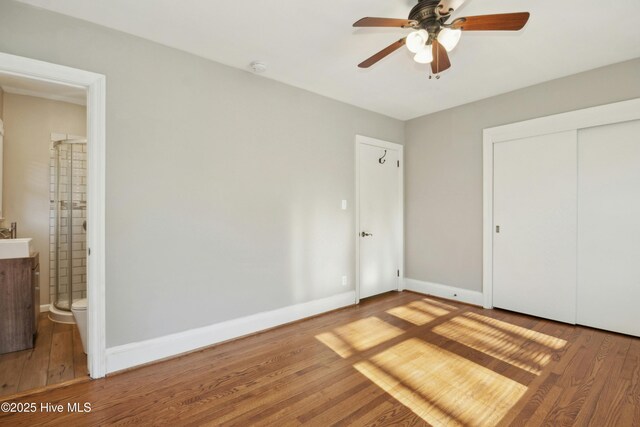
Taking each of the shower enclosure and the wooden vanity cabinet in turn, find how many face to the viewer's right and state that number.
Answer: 1

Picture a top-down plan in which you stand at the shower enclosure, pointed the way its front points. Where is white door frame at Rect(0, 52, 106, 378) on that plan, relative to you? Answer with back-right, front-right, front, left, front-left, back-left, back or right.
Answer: front-left

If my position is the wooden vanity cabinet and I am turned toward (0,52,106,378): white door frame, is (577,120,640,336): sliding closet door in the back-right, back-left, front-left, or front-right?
front-left

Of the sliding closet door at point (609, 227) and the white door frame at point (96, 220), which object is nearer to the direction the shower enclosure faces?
the white door frame

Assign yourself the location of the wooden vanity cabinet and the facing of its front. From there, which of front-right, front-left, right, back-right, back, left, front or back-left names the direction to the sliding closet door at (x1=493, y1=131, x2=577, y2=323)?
front-right

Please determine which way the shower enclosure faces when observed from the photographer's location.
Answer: facing the viewer and to the left of the viewer

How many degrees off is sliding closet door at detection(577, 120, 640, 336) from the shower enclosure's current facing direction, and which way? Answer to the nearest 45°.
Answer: approximately 90° to its left

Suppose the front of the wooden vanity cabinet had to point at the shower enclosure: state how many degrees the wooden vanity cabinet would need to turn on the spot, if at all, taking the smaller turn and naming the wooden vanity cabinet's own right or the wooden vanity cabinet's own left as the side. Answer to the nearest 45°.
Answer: approximately 45° to the wooden vanity cabinet's own left

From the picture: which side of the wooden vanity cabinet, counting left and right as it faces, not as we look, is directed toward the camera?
right

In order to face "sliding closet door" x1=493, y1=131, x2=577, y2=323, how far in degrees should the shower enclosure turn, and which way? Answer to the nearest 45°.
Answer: approximately 90° to its left

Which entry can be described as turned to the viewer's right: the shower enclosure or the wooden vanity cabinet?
the wooden vanity cabinet
